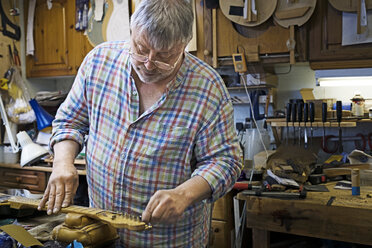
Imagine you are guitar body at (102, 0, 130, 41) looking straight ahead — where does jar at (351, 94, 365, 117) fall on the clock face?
The jar is roughly at 10 o'clock from the guitar body.

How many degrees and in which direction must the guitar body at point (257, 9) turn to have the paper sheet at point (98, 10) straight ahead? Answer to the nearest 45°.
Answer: approximately 90° to its right

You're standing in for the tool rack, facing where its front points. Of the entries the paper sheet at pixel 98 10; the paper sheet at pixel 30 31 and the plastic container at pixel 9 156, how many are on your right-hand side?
3

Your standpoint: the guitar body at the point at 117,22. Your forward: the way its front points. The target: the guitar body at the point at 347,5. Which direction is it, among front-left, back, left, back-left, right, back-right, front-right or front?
front-left

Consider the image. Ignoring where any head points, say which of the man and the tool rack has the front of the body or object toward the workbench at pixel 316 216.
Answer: the tool rack

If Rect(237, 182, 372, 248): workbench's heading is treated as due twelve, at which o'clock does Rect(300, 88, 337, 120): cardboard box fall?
The cardboard box is roughly at 6 o'clock from the workbench.

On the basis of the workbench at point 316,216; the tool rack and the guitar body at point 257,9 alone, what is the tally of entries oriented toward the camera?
3
